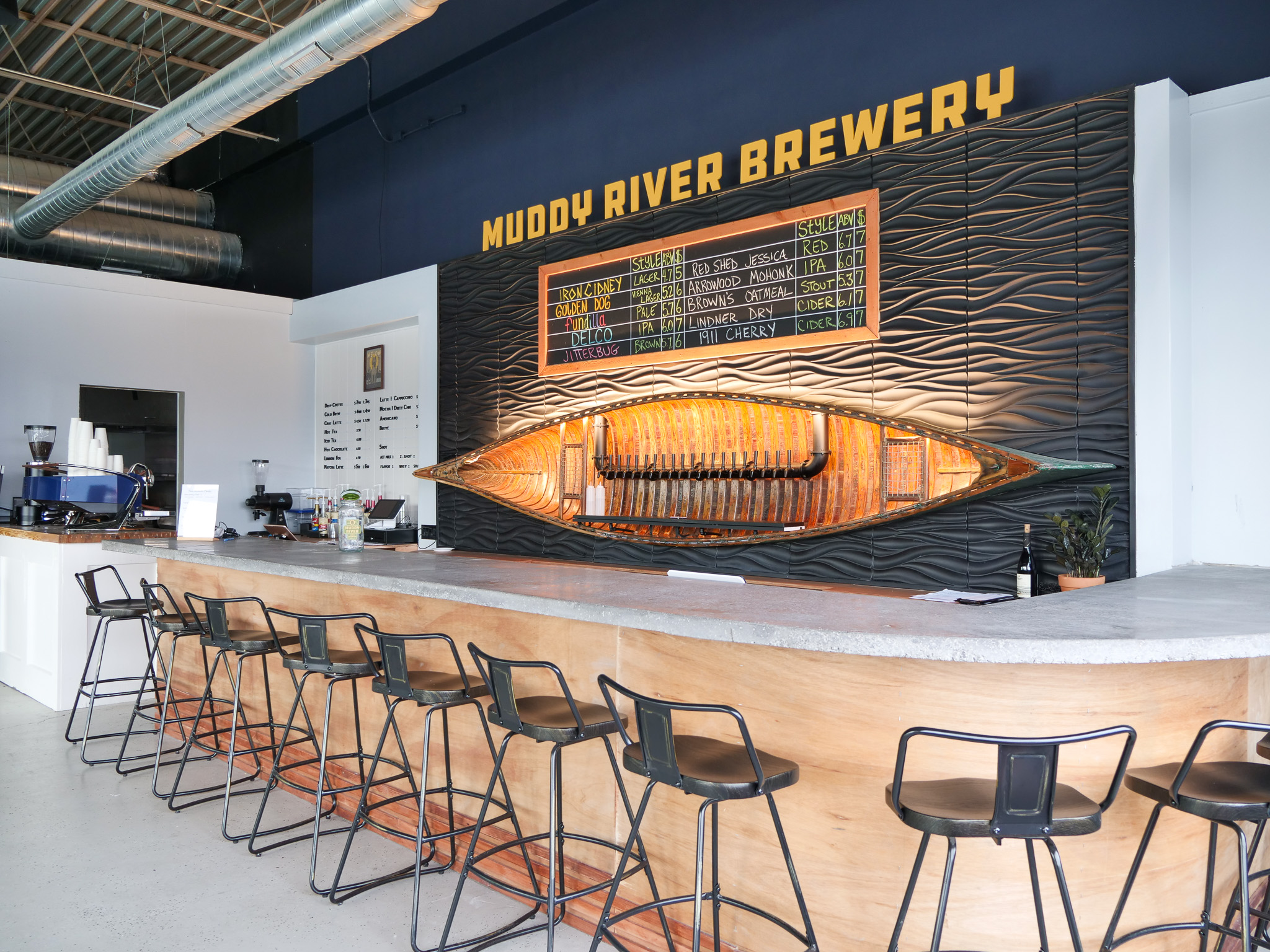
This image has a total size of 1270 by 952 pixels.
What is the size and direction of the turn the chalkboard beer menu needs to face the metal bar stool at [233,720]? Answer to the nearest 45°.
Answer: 0° — it already faces it

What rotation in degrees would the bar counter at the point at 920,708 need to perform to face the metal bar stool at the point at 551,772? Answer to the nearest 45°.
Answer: approximately 45° to its right

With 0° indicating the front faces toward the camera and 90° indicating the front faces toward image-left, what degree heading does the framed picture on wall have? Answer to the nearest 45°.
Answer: approximately 45°

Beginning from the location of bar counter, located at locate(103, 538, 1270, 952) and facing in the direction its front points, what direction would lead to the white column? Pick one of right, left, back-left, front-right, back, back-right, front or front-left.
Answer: back

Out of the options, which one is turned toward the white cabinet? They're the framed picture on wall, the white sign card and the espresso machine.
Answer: the framed picture on wall

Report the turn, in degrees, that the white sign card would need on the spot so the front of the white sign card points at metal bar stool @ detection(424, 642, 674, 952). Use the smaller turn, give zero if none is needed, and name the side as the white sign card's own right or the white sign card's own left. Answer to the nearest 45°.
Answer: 0° — it already faces it

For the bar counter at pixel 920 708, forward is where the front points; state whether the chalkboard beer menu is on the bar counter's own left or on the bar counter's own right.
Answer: on the bar counter's own right

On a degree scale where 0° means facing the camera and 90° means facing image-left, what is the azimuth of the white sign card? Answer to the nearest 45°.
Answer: approximately 0°

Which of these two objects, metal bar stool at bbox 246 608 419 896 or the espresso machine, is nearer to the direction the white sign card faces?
the metal bar stool
